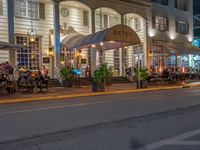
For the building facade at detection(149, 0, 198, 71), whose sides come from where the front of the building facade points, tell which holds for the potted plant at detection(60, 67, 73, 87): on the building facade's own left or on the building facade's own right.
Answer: on the building facade's own right

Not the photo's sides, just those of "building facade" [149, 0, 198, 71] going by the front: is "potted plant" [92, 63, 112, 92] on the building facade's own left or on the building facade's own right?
on the building facade's own right

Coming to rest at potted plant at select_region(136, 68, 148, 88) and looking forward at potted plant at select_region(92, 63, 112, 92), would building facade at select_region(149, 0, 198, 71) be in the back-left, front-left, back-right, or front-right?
back-right

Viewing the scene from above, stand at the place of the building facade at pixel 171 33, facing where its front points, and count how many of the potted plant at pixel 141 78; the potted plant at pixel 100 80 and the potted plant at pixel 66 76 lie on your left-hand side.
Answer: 0

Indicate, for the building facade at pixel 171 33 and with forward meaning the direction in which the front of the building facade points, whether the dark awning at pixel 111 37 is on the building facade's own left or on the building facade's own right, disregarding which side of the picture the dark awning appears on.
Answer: on the building facade's own right

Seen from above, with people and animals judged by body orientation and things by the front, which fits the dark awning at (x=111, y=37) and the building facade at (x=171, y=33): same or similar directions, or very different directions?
same or similar directions

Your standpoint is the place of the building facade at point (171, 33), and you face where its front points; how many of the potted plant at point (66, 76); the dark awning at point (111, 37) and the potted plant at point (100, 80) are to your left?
0

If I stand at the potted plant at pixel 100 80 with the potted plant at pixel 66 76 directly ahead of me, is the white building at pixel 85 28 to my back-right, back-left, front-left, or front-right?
front-right

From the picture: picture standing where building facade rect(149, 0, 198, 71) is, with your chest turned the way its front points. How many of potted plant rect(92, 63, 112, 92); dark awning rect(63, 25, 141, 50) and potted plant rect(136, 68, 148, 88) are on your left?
0

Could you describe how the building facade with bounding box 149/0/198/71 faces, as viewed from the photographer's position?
facing the viewer and to the right of the viewer

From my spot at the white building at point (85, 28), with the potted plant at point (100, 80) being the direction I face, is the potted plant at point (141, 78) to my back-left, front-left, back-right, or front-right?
front-left

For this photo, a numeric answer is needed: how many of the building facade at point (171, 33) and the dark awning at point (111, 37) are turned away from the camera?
0

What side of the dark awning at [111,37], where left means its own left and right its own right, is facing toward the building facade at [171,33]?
left

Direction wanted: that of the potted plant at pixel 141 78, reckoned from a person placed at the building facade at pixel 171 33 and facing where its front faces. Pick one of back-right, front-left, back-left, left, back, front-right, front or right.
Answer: front-right
